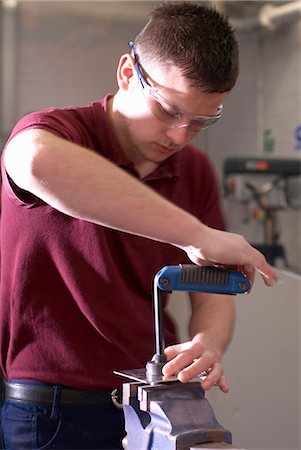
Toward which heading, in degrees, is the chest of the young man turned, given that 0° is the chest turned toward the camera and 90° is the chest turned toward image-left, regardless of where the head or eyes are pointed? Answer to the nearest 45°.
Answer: approximately 315°

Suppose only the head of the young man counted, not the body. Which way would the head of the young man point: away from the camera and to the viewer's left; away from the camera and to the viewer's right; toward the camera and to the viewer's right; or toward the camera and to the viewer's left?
toward the camera and to the viewer's right
